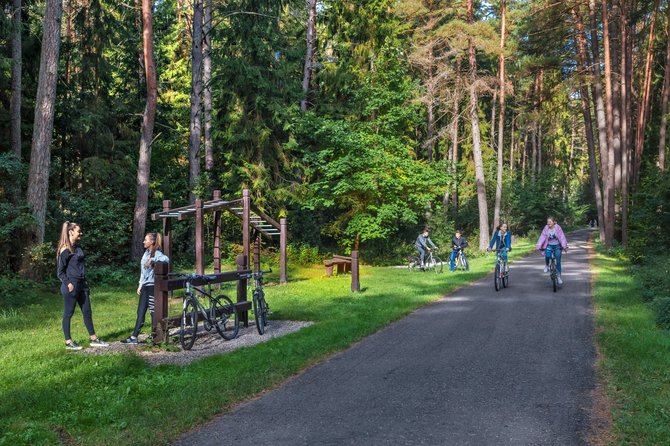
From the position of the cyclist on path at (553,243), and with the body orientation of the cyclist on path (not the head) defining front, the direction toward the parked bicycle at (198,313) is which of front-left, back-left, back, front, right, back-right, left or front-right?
front-right

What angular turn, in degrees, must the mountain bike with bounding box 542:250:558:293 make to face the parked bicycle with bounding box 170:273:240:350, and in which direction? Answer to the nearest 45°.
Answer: approximately 45° to its right

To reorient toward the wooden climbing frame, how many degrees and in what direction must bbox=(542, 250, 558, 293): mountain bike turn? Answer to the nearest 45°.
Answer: approximately 45° to its right

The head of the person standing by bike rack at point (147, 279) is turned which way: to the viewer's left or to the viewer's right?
to the viewer's left

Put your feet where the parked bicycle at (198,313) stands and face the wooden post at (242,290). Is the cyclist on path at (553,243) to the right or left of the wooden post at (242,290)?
right

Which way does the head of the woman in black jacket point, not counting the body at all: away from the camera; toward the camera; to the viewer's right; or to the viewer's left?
to the viewer's right

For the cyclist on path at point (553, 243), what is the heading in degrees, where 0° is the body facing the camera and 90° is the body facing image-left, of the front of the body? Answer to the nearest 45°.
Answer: approximately 0°

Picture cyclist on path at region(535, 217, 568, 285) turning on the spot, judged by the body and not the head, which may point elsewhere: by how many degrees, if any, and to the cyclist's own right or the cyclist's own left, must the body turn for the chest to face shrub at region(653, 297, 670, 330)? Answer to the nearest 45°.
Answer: approximately 45° to the cyclist's own left

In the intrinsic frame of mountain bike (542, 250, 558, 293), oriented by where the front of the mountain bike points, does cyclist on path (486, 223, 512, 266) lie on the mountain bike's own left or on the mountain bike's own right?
on the mountain bike's own right
